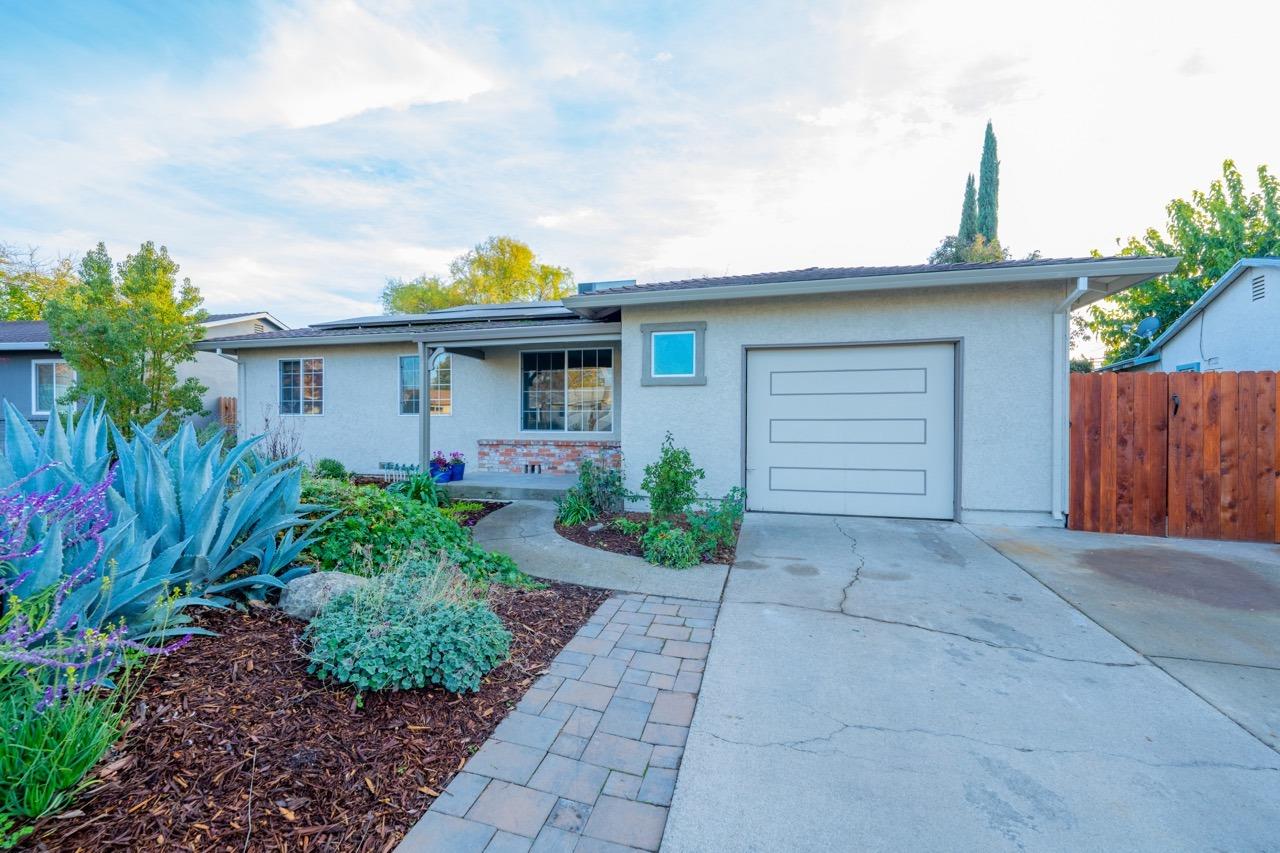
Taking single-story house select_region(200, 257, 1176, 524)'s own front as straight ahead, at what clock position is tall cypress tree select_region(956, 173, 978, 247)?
The tall cypress tree is roughly at 7 o'clock from the single-story house.

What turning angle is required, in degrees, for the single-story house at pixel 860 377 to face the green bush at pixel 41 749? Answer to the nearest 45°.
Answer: approximately 45° to its right

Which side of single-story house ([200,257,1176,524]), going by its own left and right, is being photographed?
front

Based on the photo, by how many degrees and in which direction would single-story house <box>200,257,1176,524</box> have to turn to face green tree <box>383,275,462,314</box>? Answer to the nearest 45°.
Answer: approximately 135° to its right

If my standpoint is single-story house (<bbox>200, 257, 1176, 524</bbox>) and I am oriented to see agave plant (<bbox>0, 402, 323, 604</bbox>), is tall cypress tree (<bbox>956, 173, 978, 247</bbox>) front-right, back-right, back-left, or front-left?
back-left

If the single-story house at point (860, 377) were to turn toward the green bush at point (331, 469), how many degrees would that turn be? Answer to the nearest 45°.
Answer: approximately 90° to its right

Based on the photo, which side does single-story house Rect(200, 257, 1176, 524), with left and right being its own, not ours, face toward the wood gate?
left

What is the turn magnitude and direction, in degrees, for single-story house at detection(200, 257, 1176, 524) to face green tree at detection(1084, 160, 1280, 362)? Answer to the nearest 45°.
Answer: approximately 135° to its left

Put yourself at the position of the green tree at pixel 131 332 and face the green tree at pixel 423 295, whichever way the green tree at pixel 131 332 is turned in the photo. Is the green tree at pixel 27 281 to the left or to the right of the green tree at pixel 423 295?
left

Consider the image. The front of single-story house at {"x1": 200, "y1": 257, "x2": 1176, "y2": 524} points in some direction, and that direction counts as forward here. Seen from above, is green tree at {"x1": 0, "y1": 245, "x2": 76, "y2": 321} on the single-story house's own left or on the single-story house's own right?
on the single-story house's own right

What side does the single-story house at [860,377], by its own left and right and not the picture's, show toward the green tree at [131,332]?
right

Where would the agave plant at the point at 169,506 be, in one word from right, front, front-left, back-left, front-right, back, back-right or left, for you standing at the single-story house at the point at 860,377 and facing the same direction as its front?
front-right

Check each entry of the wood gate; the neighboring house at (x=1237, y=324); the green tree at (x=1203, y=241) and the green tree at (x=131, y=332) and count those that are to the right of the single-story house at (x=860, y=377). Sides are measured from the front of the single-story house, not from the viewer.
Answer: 1
